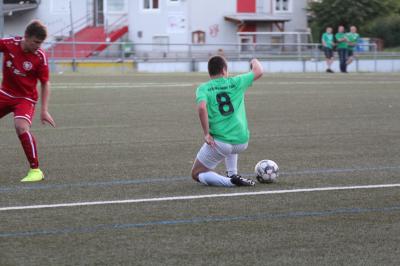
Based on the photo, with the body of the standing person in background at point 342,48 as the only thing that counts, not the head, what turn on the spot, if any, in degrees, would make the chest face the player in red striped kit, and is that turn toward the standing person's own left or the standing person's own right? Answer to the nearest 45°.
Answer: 0° — they already face them

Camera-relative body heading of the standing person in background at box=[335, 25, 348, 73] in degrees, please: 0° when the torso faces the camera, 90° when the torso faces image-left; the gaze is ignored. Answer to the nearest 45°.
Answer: approximately 0°

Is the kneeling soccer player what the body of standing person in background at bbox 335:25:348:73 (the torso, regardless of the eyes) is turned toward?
yes

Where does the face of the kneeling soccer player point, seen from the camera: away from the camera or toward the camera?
away from the camera

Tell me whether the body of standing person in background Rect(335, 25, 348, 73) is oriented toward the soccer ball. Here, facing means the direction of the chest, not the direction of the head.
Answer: yes

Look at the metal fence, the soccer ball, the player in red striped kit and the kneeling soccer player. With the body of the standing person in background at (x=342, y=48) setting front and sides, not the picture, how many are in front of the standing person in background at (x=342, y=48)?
3
